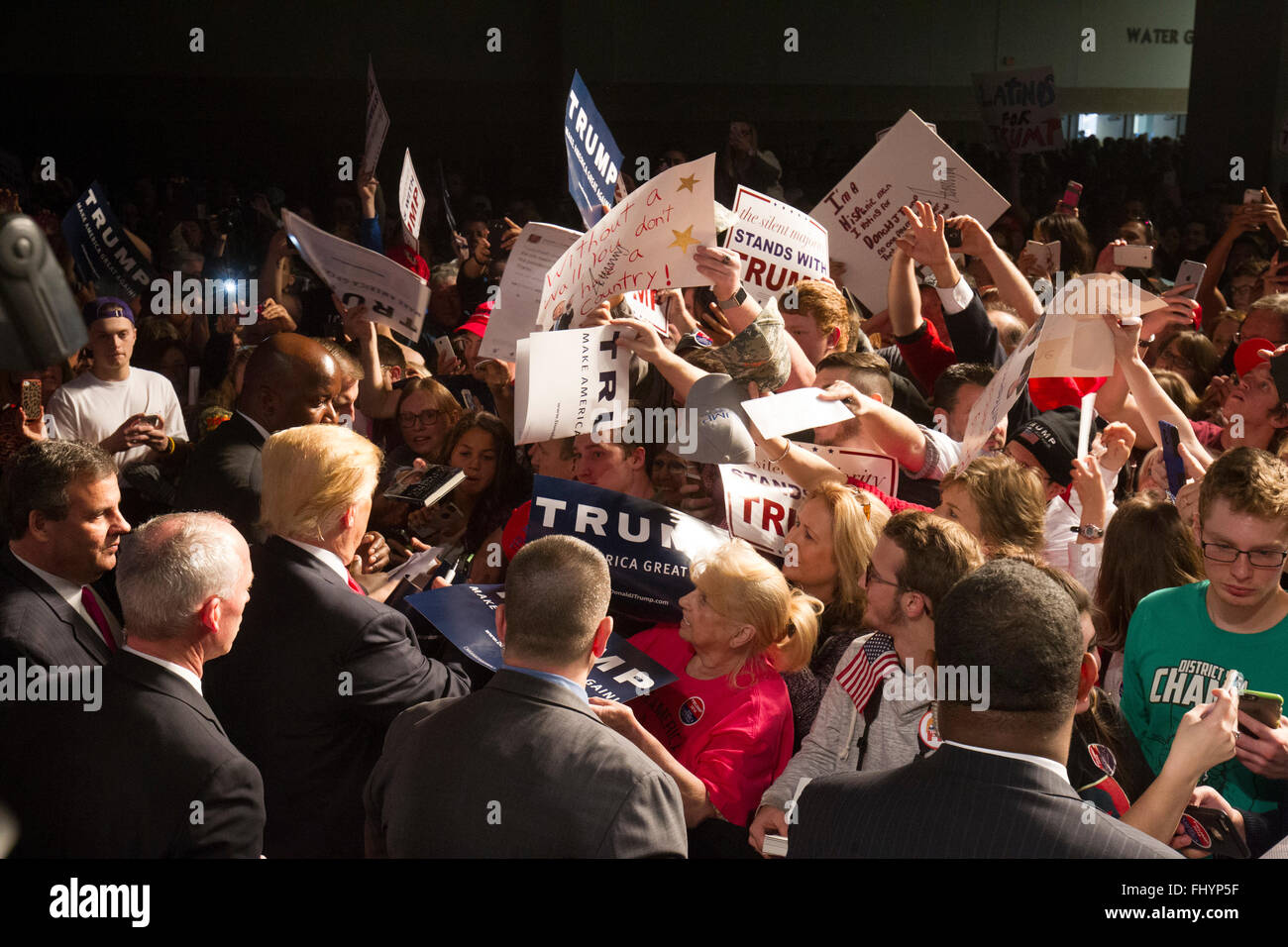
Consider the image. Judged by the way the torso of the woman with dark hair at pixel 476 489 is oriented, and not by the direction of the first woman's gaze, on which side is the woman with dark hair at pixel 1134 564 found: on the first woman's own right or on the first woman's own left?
on the first woman's own left

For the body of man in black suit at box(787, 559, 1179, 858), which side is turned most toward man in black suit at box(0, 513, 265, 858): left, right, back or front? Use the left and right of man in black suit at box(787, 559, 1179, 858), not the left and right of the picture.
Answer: left

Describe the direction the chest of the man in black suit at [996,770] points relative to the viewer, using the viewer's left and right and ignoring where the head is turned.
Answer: facing away from the viewer

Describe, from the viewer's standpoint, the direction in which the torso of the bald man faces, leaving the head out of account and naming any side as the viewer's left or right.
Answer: facing to the right of the viewer

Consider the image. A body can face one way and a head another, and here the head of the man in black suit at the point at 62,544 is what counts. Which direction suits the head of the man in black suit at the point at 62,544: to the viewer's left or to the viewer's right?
to the viewer's right

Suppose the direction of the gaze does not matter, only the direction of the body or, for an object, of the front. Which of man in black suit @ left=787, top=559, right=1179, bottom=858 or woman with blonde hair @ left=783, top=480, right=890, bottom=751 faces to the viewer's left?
the woman with blonde hair

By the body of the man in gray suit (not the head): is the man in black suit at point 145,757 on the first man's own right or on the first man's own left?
on the first man's own left

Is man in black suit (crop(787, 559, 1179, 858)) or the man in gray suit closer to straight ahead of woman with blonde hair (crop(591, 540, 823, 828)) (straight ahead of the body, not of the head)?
the man in gray suit

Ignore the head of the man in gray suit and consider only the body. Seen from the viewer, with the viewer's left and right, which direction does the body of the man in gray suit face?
facing away from the viewer

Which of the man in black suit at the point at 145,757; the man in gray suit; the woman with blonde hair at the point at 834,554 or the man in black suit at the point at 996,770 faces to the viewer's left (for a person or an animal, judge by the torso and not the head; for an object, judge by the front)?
the woman with blonde hair

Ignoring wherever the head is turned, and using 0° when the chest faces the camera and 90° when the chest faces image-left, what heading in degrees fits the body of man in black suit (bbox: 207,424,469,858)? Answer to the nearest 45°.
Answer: approximately 225°
